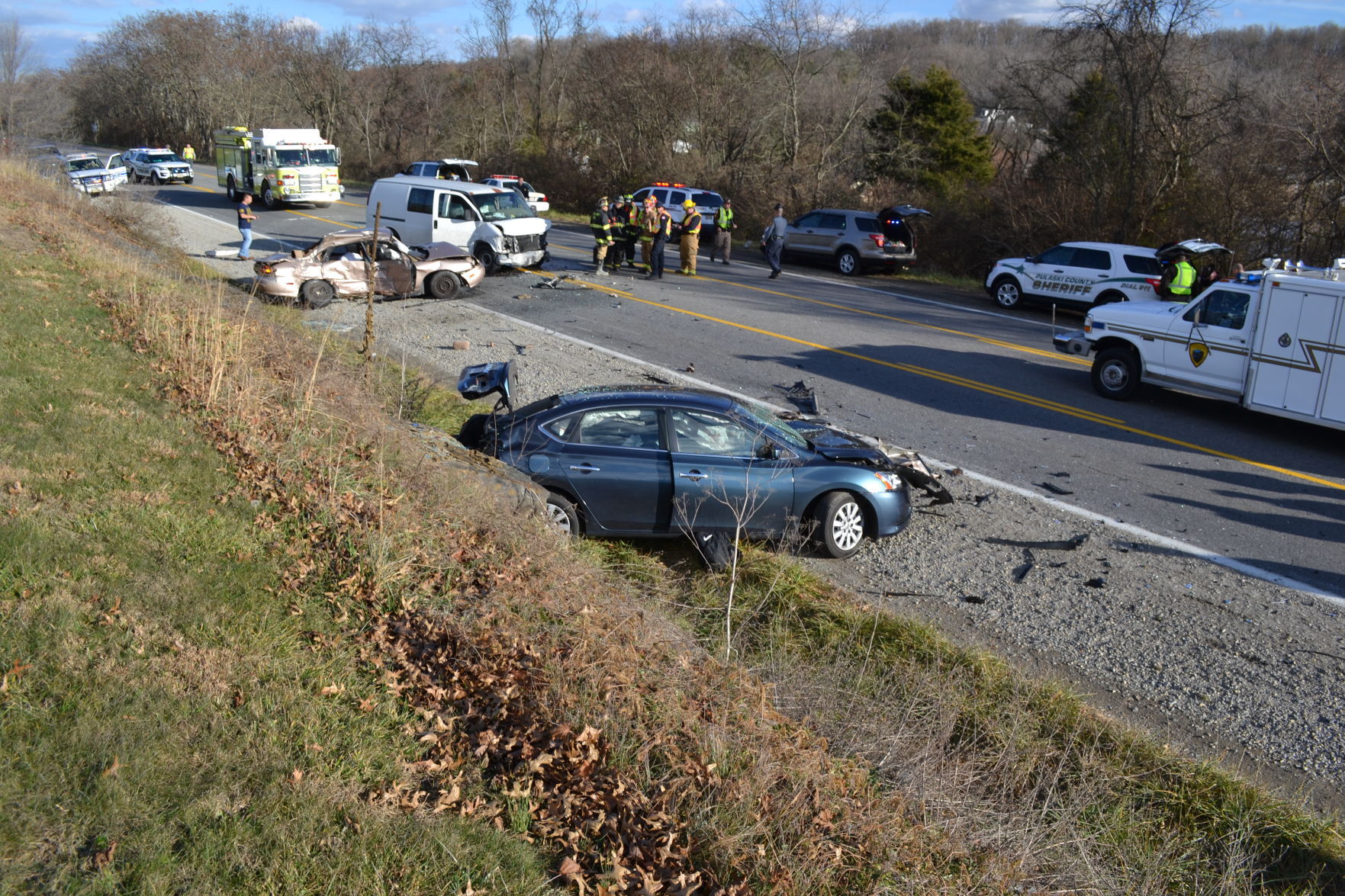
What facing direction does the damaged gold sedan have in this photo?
to the viewer's right

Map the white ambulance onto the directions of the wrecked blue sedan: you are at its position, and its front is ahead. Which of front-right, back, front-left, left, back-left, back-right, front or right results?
front-left

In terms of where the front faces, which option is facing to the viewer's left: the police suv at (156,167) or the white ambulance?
the white ambulance

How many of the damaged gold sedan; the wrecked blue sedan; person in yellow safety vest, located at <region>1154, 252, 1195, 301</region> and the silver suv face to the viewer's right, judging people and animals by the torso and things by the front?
2

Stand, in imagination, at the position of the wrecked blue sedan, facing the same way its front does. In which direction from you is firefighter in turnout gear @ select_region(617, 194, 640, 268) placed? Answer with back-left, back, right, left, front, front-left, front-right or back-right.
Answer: left

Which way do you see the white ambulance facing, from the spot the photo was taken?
facing to the left of the viewer

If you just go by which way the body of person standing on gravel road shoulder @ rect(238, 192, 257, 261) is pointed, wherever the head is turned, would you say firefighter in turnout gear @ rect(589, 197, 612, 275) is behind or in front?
in front

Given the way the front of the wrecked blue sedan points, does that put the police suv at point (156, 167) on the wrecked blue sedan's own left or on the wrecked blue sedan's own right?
on the wrecked blue sedan's own left

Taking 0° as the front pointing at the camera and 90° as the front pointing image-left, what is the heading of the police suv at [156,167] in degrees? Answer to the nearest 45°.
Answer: approximately 315°

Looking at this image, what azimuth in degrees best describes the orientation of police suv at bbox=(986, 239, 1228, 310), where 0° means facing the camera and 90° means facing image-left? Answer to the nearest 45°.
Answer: approximately 90°

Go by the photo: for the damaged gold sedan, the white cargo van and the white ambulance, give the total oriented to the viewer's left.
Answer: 1
